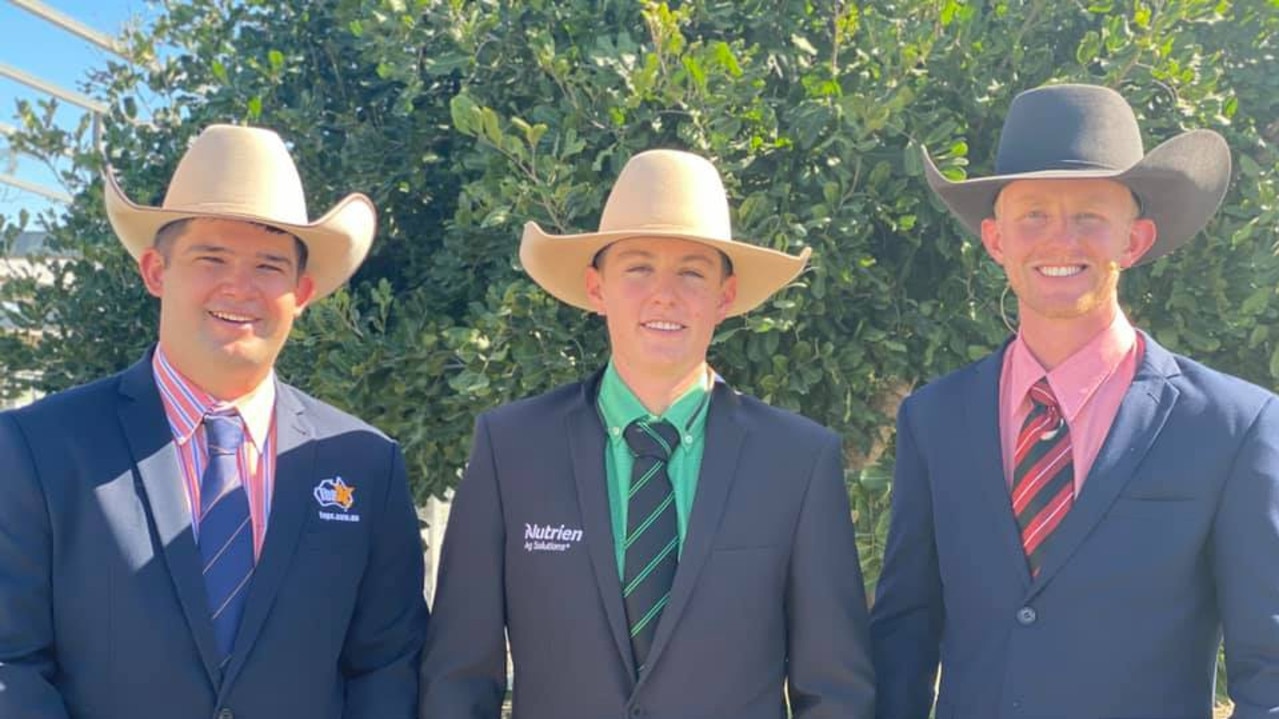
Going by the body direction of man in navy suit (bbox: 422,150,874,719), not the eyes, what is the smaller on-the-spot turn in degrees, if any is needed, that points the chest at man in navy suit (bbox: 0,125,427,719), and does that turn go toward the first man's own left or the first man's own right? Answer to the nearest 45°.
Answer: approximately 90° to the first man's own right

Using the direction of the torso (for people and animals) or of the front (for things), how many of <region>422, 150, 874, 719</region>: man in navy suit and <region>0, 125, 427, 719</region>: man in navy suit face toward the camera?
2

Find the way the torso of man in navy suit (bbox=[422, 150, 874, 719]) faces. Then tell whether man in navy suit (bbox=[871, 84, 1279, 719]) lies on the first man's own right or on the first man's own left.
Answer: on the first man's own left

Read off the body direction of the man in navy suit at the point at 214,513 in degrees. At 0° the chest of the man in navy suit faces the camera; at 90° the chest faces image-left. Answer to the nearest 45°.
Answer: approximately 0°

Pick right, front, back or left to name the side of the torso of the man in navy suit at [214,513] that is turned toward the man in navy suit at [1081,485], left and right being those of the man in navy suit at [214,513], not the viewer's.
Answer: left
